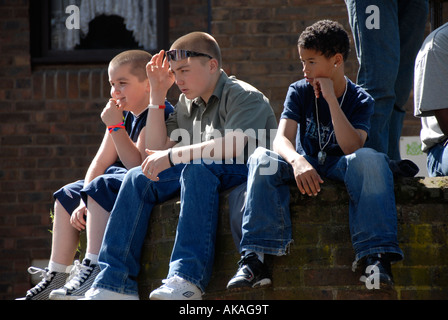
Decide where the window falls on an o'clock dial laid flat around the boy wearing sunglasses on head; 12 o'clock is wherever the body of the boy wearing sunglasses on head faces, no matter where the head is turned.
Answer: The window is roughly at 4 o'clock from the boy wearing sunglasses on head.

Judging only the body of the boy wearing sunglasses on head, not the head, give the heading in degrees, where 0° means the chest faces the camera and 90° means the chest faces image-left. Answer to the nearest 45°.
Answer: approximately 45°
